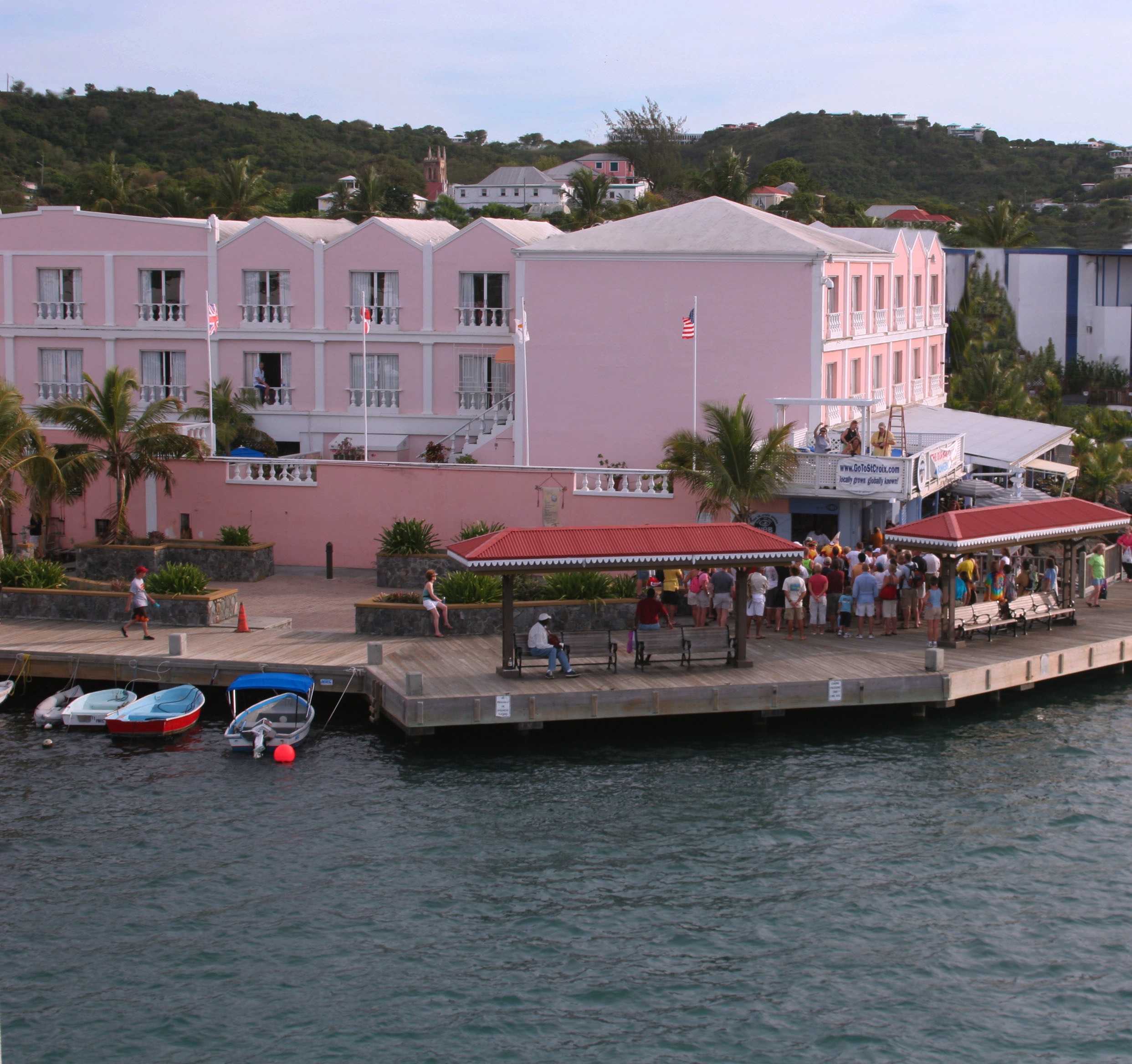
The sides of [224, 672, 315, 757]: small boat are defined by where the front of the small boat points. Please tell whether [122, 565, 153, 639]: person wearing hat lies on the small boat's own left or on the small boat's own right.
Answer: on the small boat's own left

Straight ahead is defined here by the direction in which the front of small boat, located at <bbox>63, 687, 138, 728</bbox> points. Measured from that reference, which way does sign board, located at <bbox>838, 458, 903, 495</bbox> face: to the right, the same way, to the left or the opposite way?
the opposite way

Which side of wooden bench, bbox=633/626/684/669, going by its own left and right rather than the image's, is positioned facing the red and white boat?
right

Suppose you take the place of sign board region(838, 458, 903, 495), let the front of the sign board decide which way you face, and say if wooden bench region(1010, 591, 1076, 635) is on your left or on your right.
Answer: on your left

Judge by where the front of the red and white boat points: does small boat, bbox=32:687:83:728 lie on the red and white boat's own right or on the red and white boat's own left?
on the red and white boat's own left

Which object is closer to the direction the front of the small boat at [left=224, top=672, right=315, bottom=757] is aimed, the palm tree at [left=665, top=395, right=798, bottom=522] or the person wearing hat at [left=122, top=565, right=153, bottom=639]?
the palm tree

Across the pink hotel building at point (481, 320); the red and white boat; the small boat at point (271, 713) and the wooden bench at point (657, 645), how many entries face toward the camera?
2

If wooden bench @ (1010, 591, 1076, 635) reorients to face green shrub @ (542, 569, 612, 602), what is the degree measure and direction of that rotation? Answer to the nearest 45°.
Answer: approximately 90° to its right

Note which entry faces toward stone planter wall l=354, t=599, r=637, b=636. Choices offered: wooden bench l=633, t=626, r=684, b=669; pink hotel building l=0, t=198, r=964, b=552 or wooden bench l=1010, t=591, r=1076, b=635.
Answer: the pink hotel building

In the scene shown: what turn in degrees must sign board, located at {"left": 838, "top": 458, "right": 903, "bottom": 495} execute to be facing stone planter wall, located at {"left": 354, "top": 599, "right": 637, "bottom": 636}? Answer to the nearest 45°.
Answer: approximately 45° to its right

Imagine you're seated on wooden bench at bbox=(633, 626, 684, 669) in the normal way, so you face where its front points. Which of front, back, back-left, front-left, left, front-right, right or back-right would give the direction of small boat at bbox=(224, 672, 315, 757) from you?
right

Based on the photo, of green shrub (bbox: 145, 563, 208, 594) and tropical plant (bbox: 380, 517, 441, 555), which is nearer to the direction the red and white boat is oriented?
the tropical plant

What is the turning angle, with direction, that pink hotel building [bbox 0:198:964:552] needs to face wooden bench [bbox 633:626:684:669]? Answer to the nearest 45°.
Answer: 0° — it already faces it

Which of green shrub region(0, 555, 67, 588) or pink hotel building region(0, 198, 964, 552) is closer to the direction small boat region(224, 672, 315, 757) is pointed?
the pink hotel building

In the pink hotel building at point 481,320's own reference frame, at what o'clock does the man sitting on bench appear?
The man sitting on bench is roughly at 12 o'clock from the pink hotel building.
